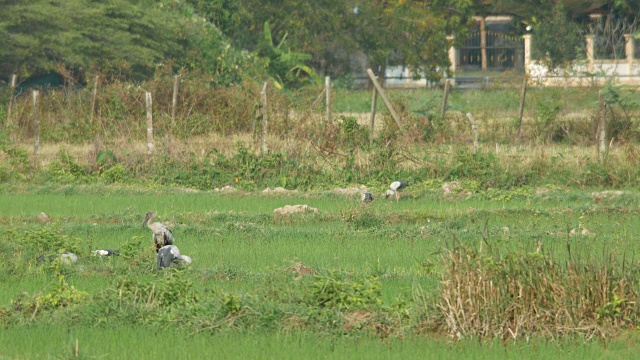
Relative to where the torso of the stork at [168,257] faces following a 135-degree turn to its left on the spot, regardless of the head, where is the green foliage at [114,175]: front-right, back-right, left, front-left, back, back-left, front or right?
front-right

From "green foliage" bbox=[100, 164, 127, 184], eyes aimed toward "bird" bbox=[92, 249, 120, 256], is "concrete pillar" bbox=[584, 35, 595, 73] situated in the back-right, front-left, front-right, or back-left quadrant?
back-left

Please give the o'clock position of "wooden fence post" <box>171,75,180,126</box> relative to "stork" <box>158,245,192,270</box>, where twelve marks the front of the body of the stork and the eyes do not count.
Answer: The wooden fence post is roughly at 9 o'clock from the stork.

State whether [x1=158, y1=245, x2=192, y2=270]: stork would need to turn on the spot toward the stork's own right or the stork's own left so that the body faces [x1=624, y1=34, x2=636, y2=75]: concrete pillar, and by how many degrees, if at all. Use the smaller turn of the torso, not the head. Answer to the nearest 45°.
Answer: approximately 45° to the stork's own left

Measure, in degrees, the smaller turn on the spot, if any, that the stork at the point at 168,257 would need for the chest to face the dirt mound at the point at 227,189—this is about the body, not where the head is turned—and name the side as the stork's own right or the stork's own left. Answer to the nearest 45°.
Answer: approximately 90° to the stork's own left

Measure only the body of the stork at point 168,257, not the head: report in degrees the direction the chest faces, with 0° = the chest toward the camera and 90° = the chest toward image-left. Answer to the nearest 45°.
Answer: approximately 270°

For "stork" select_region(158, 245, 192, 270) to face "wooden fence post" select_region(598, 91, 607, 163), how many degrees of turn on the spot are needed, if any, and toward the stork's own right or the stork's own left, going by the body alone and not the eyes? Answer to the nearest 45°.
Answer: approximately 45° to the stork's own left

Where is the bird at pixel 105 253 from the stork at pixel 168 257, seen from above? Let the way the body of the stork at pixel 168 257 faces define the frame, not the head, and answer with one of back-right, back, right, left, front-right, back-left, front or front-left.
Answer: back-left

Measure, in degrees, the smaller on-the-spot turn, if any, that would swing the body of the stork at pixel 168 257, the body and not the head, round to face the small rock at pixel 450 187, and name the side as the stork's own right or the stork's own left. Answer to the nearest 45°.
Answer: approximately 45° to the stork's own left

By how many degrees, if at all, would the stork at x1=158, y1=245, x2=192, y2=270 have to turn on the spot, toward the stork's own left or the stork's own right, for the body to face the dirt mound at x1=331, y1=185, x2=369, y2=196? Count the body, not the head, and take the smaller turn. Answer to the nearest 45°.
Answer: approximately 45° to the stork's own left

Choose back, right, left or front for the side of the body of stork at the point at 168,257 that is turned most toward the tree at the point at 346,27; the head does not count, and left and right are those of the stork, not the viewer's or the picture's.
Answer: left

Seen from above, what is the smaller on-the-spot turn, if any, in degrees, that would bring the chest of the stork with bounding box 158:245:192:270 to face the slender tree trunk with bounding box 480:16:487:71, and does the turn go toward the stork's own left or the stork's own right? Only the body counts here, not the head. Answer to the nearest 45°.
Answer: approximately 45° to the stork's own left

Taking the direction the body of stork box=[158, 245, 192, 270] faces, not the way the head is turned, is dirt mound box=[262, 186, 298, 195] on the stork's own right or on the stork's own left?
on the stork's own left
